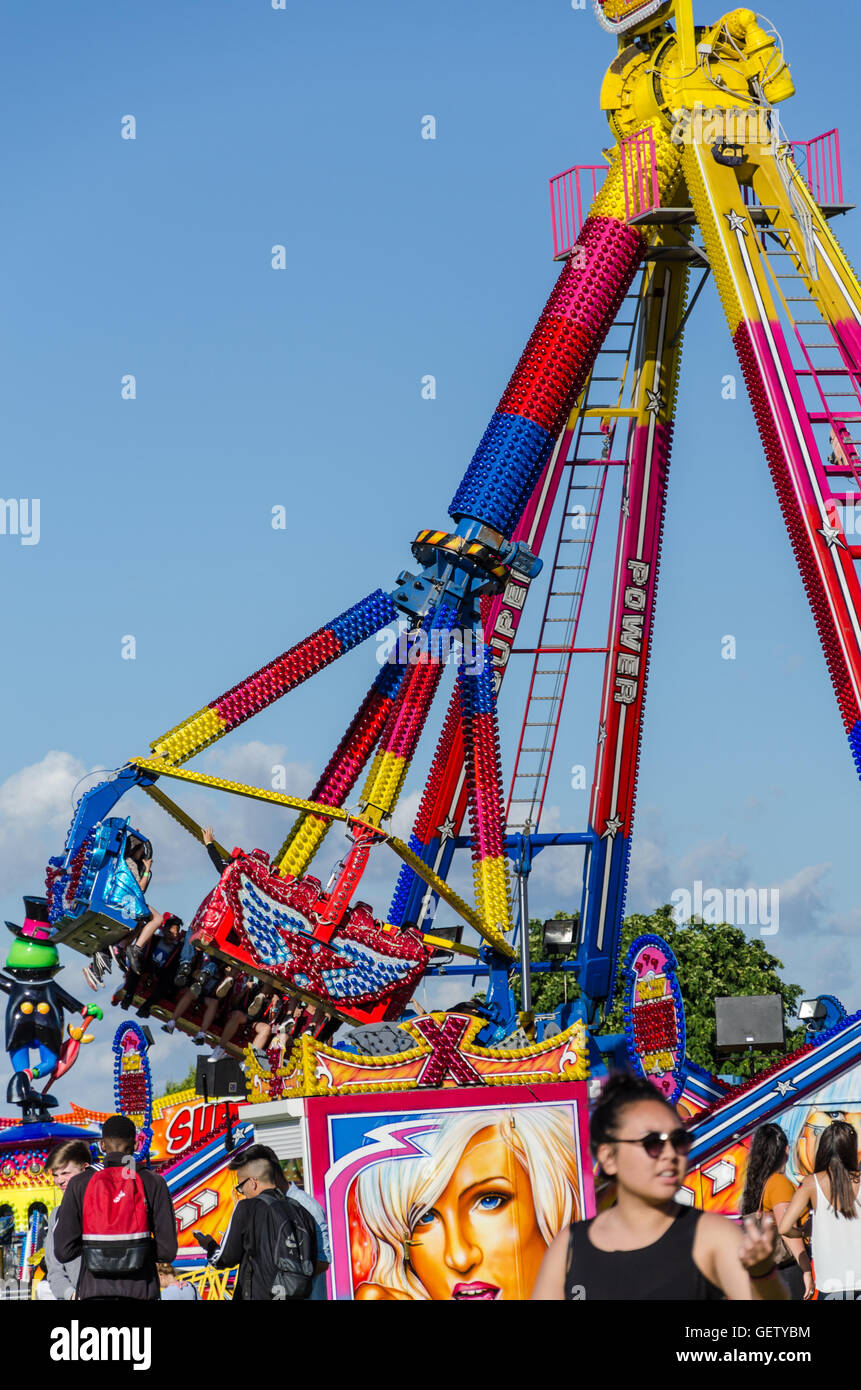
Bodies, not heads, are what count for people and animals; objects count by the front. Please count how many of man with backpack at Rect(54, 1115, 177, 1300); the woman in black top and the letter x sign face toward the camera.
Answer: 2

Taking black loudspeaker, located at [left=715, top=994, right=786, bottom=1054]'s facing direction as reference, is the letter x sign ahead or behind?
ahead

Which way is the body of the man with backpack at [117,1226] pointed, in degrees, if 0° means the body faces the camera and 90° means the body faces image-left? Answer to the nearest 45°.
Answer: approximately 180°

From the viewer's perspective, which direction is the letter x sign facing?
toward the camera

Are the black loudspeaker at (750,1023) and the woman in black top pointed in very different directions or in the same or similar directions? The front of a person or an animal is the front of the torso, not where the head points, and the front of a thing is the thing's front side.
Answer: same or similar directions

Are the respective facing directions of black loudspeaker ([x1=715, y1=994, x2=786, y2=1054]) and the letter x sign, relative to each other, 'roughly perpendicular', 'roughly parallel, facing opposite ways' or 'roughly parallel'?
roughly parallel

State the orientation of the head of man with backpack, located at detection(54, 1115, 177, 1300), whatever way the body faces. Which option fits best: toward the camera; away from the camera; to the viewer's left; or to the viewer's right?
away from the camera

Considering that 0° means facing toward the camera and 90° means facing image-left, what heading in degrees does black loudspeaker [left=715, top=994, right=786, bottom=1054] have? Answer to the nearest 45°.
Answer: approximately 0°

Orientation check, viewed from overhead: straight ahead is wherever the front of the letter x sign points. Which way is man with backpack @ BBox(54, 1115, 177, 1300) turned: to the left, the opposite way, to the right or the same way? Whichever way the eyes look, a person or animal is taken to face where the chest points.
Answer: the opposite way

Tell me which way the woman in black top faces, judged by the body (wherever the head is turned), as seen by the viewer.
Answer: toward the camera

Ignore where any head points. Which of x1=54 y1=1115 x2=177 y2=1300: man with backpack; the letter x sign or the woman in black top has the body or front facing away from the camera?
the man with backpack

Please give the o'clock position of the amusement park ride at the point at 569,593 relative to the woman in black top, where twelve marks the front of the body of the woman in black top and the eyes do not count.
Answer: The amusement park ride is roughly at 6 o'clock from the woman in black top.

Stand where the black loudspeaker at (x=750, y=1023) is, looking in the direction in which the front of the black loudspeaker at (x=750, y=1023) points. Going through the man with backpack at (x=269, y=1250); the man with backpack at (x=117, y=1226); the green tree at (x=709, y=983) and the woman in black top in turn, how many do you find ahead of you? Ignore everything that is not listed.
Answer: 3
